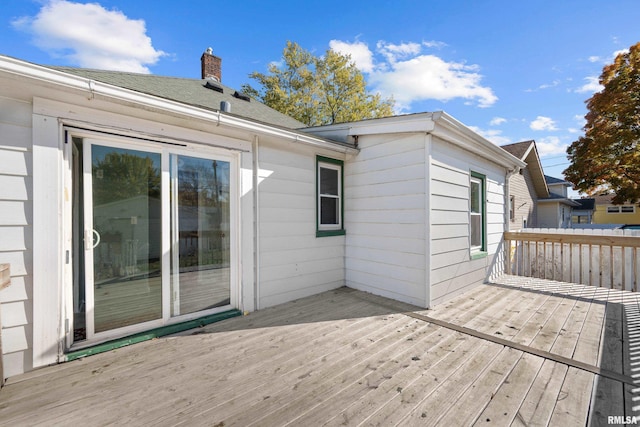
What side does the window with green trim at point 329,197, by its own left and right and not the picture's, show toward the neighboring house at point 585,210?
left

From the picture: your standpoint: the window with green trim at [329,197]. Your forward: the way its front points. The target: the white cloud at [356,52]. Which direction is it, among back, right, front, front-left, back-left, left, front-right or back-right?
back-left

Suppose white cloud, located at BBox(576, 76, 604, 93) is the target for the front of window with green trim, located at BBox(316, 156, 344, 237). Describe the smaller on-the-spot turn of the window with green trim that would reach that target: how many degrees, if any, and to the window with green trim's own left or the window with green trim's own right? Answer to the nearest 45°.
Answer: approximately 90° to the window with green trim's own left

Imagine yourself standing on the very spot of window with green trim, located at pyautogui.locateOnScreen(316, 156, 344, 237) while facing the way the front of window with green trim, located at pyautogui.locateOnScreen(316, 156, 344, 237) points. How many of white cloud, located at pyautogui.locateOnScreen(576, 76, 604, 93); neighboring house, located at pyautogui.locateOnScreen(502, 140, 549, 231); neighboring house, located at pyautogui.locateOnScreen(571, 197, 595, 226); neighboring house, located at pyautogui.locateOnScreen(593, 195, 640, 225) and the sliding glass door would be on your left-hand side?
4

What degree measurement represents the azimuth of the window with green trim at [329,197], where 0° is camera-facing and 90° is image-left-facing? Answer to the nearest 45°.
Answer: approximately 315°

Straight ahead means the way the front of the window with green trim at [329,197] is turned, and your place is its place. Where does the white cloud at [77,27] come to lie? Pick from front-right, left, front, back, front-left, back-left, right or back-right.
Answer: back-right

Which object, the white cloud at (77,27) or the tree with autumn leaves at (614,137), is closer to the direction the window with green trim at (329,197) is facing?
the tree with autumn leaves

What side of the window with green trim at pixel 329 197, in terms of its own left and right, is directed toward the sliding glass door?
right

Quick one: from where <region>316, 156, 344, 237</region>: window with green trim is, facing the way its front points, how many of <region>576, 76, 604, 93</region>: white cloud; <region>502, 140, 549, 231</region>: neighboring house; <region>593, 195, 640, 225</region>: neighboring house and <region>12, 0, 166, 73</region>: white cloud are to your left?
3
